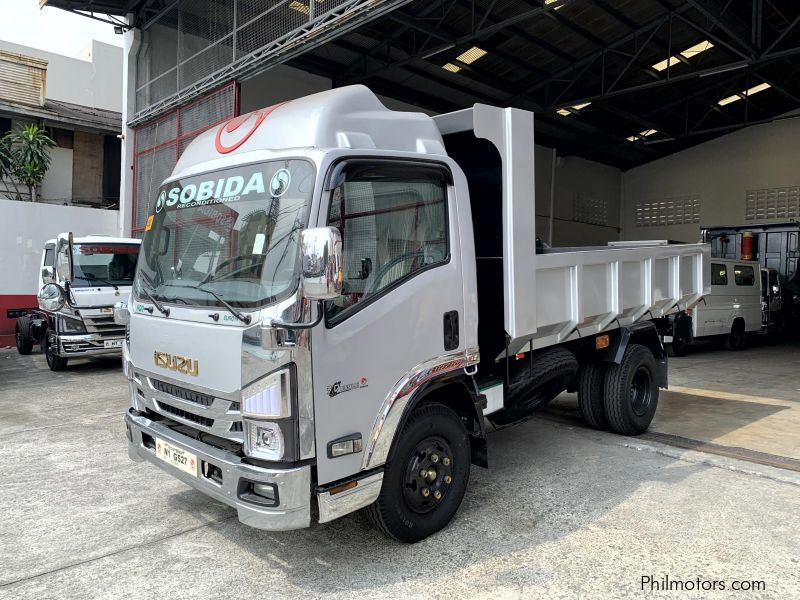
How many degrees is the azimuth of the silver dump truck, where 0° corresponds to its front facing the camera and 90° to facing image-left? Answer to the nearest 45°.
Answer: approximately 45°

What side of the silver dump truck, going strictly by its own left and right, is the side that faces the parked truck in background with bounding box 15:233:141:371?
right

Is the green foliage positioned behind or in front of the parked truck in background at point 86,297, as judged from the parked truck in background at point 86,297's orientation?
behind

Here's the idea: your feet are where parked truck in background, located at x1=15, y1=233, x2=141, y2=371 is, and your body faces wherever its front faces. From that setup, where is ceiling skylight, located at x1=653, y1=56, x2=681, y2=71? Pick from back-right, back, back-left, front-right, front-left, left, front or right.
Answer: front-left

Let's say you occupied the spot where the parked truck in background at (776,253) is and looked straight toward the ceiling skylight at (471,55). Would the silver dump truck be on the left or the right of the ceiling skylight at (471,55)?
left

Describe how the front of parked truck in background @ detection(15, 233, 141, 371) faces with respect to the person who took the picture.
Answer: facing the viewer and to the right of the viewer

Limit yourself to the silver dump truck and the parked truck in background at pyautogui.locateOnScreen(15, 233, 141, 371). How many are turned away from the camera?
0
